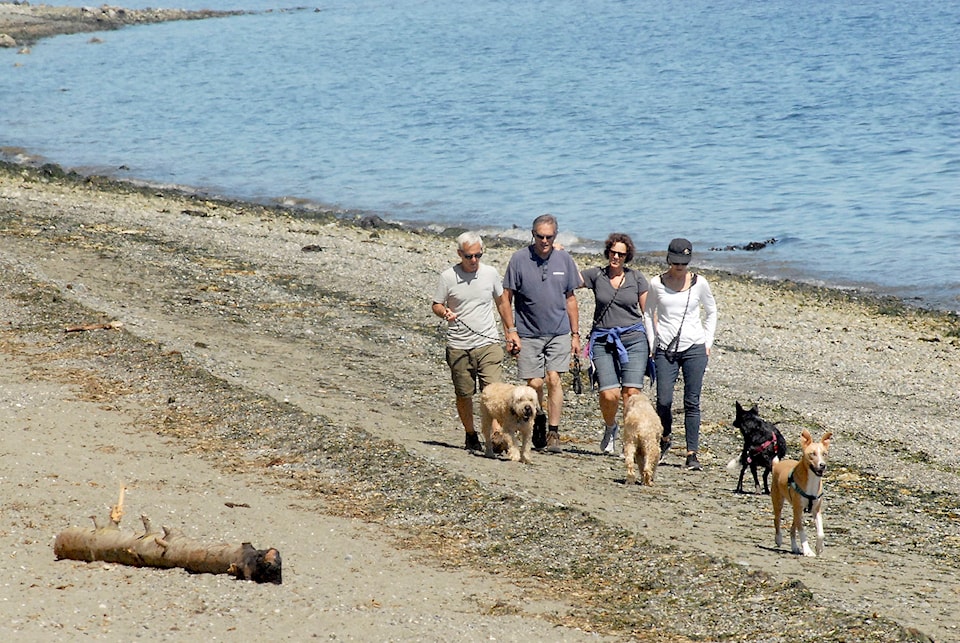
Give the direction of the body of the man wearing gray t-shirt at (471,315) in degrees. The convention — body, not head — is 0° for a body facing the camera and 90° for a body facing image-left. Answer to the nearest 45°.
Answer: approximately 0°

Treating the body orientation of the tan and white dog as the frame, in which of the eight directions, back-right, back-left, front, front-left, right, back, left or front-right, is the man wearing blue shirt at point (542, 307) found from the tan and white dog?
back

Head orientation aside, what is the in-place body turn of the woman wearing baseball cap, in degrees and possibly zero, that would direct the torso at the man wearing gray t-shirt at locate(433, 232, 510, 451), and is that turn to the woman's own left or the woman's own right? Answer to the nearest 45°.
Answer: approximately 90° to the woman's own right

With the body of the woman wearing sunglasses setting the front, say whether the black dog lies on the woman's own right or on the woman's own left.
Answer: on the woman's own left

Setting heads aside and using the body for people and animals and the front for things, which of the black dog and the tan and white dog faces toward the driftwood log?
the black dog

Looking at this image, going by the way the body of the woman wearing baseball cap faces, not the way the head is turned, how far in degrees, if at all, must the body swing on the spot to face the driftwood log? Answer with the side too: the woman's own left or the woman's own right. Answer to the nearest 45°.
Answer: approximately 45° to the woman's own right

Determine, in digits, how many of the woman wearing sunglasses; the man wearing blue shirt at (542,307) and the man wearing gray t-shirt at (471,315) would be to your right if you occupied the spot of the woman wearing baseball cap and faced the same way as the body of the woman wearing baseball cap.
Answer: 3

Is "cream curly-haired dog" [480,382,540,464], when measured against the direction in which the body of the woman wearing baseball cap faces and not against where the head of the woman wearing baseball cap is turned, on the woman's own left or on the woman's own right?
on the woman's own right

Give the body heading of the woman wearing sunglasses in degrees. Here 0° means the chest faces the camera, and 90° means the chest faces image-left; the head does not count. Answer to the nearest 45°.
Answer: approximately 0°

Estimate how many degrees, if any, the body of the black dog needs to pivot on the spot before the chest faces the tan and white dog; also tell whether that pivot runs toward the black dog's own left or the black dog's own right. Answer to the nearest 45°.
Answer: approximately 45° to the black dog's own left
